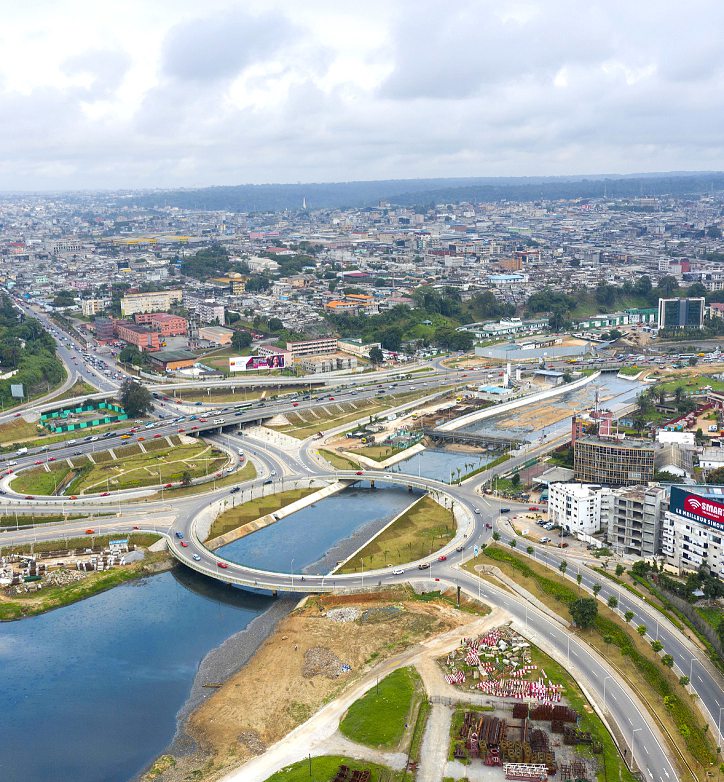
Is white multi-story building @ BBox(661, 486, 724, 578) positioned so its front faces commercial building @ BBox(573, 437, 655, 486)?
no

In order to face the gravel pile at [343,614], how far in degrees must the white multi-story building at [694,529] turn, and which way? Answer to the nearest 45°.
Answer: approximately 45° to its right

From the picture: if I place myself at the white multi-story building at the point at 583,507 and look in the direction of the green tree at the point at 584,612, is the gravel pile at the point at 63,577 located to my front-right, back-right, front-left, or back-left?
front-right

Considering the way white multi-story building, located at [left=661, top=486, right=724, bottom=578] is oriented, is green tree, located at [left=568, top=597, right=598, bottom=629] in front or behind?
in front

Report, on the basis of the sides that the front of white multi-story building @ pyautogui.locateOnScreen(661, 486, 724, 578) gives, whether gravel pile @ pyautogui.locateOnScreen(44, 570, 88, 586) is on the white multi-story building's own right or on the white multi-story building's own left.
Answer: on the white multi-story building's own right

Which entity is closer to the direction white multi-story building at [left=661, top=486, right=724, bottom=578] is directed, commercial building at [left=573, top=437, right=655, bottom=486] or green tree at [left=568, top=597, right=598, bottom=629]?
the green tree

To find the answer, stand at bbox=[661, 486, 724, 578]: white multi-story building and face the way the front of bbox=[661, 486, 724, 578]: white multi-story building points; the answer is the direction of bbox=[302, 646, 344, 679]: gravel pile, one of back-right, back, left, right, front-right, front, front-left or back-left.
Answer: front-right

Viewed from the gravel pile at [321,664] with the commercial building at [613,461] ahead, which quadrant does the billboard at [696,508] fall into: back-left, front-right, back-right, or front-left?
front-right

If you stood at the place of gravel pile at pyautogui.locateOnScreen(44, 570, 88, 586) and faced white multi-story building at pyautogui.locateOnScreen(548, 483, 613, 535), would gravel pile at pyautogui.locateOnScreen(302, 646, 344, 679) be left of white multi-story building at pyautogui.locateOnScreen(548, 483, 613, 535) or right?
right

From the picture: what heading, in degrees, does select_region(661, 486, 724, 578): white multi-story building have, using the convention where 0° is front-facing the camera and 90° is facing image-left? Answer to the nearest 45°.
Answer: approximately 0°

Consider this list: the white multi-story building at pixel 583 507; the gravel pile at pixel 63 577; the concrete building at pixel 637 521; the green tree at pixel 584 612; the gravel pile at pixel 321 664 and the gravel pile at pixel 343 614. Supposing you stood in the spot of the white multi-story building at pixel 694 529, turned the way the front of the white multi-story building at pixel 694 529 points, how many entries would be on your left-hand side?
0

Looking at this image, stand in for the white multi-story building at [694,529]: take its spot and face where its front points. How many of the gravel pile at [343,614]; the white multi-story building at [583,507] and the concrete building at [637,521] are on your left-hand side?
0
